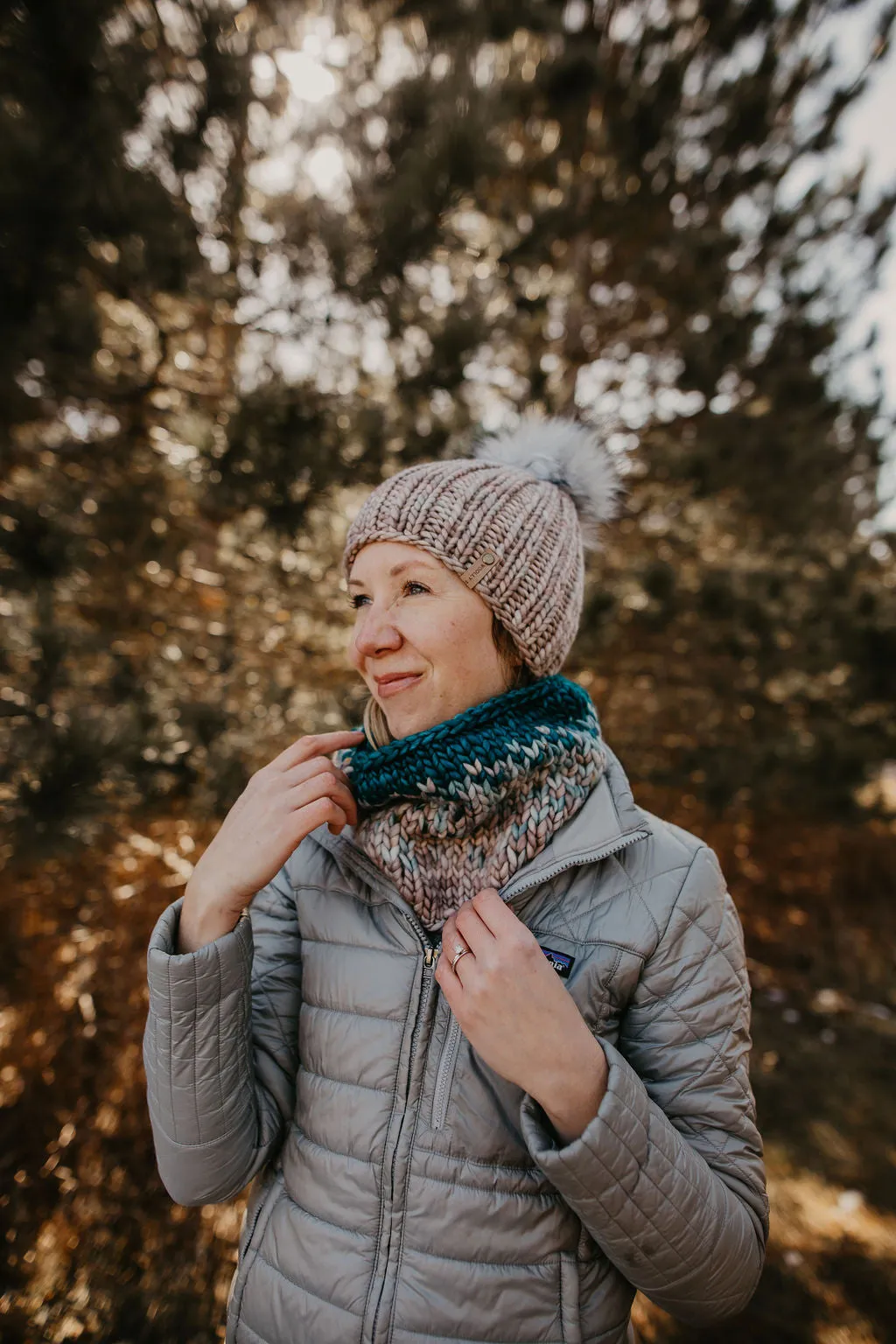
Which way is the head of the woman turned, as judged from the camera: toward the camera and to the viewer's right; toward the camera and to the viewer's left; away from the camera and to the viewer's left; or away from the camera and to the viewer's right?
toward the camera and to the viewer's left

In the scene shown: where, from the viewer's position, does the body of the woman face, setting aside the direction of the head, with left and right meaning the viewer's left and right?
facing the viewer and to the left of the viewer
